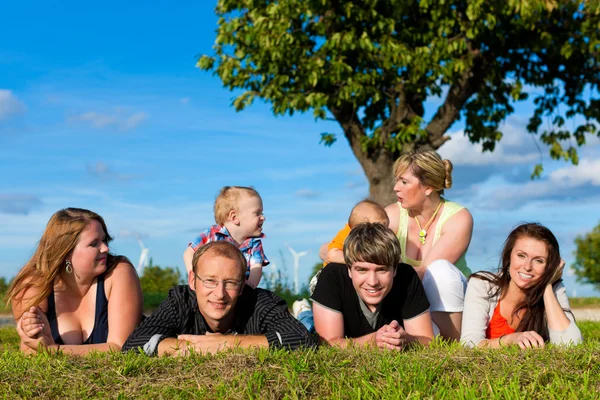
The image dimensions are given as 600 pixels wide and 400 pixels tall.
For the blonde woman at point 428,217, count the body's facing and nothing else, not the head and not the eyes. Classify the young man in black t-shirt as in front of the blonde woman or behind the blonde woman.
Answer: in front

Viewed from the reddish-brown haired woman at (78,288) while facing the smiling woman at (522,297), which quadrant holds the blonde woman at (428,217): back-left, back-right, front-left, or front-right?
front-left

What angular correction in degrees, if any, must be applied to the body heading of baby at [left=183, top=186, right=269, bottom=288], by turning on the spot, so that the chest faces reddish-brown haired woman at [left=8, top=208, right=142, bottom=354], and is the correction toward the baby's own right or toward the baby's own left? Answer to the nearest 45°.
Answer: approximately 90° to the baby's own right

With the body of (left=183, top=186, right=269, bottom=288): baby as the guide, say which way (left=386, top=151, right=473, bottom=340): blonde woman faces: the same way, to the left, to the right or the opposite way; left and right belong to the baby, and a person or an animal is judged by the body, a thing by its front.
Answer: to the right

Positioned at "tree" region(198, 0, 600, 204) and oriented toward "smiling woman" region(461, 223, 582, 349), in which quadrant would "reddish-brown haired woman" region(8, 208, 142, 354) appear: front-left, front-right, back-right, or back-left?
front-right

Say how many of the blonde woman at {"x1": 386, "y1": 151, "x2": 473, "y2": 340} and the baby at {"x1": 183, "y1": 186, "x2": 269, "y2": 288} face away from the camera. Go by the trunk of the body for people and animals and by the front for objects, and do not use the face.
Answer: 0

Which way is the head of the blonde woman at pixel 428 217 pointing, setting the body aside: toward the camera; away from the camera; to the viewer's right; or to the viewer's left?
to the viewer's left

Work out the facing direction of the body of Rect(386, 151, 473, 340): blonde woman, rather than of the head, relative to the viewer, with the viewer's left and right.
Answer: facing the viewer and to the left of the viewer

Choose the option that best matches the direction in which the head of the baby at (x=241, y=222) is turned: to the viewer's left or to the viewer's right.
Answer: to the viewer's right

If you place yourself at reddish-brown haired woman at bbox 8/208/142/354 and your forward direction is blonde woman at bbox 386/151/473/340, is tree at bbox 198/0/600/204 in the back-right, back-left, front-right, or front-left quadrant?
front-left

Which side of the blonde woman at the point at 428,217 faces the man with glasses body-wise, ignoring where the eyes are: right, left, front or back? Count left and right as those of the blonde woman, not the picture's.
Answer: front

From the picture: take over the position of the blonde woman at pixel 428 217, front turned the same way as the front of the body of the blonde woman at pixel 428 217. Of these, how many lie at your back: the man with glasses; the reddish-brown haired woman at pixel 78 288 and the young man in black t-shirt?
0

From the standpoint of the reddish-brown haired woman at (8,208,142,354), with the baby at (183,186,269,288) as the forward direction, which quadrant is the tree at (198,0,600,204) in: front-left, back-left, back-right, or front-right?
front-left

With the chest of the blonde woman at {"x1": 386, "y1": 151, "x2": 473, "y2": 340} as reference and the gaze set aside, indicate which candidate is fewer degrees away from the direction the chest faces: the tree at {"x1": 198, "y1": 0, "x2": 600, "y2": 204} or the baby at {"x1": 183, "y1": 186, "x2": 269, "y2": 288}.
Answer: the baby
